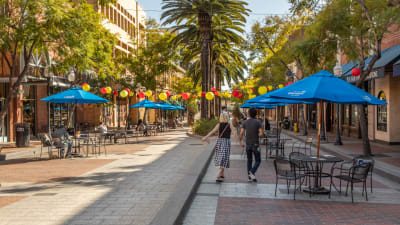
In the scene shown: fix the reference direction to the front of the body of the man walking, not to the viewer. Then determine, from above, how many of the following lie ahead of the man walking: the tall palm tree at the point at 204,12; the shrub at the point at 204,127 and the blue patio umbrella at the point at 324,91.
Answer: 2

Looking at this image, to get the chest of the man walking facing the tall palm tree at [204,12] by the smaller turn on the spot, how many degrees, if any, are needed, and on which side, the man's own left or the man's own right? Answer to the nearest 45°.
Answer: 0° — they already face it

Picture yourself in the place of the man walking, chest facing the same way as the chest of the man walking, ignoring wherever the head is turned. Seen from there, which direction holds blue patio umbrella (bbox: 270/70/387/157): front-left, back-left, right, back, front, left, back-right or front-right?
back-right

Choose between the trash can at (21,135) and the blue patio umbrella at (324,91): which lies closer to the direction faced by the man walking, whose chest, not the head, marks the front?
the trash can

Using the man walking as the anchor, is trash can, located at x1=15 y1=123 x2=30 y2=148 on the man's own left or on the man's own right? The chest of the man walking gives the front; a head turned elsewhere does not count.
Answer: on the man's own left

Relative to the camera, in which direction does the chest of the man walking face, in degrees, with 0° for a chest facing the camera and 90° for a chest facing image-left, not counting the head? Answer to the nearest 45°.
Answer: approximately 180°

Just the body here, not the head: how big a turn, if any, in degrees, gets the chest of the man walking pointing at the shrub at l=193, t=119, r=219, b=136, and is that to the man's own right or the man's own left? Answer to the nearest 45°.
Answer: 0° — they already face it
